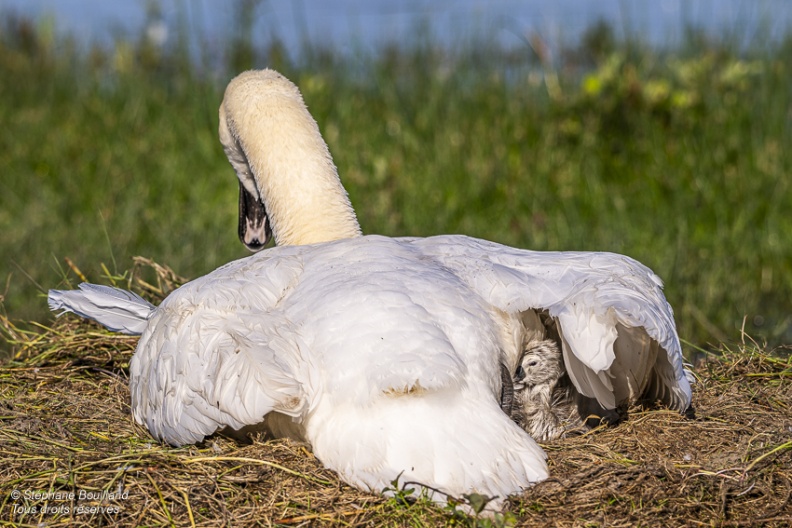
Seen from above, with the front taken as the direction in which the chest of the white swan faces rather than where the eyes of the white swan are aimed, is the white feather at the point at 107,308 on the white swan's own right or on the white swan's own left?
on the white swan's own left

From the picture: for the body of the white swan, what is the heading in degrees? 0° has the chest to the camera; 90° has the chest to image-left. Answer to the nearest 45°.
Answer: approximately 180°
